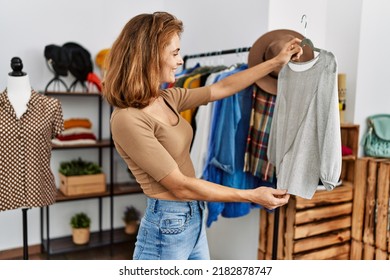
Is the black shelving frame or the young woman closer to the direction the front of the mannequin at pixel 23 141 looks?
the young woman

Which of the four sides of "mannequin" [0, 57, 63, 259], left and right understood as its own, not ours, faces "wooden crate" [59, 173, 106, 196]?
back

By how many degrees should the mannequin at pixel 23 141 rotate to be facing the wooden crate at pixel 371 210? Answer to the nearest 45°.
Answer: approximately 90° to its left

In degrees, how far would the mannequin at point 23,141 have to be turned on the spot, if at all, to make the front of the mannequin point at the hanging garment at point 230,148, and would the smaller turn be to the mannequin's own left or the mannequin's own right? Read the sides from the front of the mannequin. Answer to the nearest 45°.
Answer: approximately 90° to the mannequin's own left

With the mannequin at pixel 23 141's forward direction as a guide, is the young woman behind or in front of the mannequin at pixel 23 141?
in front

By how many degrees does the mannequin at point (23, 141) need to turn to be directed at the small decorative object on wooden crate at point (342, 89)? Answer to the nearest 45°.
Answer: approximately 90° to its left

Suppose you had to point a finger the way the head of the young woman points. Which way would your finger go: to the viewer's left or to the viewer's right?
to the viewer's right

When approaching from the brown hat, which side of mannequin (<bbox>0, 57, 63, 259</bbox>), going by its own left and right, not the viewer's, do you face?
left
